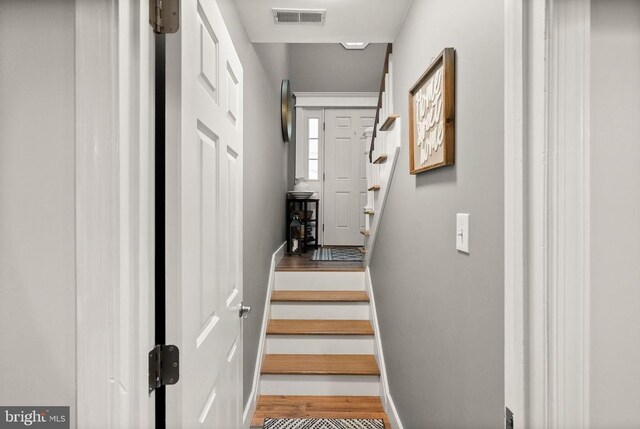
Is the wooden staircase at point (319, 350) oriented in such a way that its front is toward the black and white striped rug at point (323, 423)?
yes

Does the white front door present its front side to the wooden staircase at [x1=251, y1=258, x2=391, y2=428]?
yes

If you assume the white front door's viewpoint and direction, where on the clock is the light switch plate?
The light switch plate is roughly at 12 o'clock from the white front door.

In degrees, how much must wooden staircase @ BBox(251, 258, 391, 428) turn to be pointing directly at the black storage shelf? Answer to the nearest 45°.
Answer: approximately 180°

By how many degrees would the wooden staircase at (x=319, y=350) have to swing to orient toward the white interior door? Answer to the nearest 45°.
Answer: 0° — it already faces it

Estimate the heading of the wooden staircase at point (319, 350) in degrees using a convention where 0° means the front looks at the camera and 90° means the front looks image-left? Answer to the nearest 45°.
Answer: approximately 0°

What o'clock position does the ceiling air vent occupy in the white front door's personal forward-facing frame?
The ceiling air vent is roughly at 12 o'clock from the white front door.

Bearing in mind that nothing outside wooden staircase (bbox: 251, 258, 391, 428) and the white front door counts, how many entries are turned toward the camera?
2

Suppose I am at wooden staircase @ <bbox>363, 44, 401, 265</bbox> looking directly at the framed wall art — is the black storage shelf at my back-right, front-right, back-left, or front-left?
back-right
